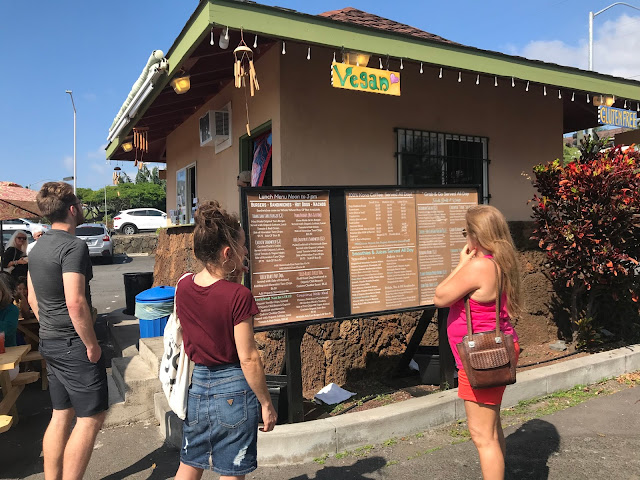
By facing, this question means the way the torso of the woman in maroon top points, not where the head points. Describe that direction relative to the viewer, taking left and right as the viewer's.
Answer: facing away from the viewer and to the right of the viewer

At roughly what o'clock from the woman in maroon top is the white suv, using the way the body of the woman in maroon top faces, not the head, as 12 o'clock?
The white suv is roughly at 10 o'clock from the woman in maroon top.

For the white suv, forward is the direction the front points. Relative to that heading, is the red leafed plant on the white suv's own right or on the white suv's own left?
on the white suv's own right

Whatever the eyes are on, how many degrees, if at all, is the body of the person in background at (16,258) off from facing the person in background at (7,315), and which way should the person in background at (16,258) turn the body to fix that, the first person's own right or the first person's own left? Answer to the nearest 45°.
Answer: approximately 45° to the first person's own right

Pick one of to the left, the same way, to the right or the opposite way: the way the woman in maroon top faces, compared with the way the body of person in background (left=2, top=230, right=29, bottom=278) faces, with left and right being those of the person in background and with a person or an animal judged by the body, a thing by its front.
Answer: to the left

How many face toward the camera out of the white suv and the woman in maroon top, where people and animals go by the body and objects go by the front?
0

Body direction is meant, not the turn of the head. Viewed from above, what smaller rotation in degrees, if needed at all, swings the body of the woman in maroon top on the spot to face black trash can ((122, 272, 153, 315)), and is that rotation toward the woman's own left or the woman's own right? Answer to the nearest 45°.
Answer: approximately 45° to the woman's own left

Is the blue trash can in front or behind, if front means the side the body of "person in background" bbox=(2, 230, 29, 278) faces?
in front

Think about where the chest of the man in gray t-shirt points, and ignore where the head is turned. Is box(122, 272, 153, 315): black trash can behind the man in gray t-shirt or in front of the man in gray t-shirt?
in front

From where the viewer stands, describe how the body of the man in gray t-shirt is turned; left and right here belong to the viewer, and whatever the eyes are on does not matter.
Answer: facing away from the viewer and to the right of the viewer

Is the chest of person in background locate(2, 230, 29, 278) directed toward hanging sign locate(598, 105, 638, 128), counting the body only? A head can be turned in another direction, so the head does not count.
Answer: yes

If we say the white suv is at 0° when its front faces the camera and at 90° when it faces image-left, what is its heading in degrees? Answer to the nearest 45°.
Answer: approximately 270°

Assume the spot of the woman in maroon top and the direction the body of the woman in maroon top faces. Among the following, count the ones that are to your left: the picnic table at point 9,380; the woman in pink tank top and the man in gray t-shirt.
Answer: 2

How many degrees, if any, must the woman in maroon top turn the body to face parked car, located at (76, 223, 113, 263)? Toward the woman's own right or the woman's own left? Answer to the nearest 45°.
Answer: approximately 45° to the woman's own left

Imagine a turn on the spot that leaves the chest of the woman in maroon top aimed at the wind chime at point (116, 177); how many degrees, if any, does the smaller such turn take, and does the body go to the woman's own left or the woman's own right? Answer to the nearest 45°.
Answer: approximately 45° to the woman's own left

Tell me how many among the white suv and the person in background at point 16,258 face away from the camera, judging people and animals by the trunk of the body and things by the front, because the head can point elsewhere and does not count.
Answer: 0

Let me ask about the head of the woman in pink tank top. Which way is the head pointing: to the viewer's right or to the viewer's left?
to the viewer's left
